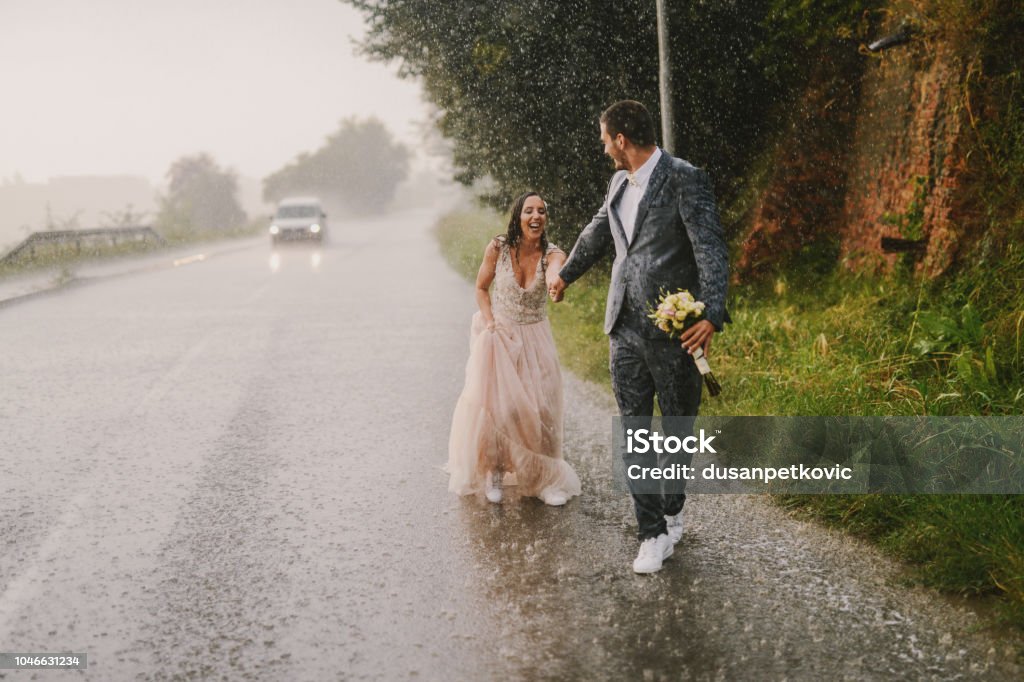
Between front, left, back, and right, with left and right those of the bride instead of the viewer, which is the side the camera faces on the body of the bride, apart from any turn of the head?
front

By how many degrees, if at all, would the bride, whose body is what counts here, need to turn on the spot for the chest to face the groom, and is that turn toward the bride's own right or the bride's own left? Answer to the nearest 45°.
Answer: approximately 45° to the bride's own left

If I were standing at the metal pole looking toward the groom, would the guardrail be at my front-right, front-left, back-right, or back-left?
back-right

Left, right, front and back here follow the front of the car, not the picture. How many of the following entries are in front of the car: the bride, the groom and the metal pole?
3

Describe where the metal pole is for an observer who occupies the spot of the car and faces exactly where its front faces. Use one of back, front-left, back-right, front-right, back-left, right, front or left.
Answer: front

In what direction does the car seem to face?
toward the camera

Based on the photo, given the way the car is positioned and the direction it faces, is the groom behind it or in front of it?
in front

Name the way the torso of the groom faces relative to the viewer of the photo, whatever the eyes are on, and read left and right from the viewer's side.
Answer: facing the viewer and to the left of the viewer

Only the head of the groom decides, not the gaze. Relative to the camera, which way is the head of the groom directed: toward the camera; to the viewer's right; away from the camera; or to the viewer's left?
to the viewer's left

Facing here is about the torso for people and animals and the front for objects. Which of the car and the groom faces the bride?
the car

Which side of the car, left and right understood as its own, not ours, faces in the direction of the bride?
front
